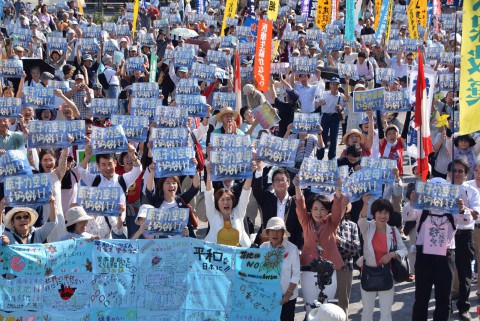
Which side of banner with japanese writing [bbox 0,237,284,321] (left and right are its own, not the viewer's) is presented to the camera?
front

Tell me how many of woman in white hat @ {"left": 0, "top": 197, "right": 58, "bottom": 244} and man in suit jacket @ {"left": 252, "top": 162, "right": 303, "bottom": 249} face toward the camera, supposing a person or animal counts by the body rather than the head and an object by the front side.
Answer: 2

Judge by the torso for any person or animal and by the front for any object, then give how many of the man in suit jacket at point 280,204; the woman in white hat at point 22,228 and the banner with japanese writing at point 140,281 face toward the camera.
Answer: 3

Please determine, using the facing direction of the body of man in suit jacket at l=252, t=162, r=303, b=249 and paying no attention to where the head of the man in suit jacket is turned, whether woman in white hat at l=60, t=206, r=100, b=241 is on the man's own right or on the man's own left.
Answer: on the man's own right

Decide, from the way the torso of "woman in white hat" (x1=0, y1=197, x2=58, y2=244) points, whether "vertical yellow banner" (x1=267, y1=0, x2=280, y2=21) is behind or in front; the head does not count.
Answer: behind

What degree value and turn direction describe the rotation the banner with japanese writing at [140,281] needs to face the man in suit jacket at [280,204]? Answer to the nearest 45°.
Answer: approximately 135° to its left

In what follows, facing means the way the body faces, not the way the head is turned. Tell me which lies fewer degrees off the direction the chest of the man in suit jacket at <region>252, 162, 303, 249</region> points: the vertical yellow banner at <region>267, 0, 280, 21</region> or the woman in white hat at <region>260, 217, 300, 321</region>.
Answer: the woman in white hat

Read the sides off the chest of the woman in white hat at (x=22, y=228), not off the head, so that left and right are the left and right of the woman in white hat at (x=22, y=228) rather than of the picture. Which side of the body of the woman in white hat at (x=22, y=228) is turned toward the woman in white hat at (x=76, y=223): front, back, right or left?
left
